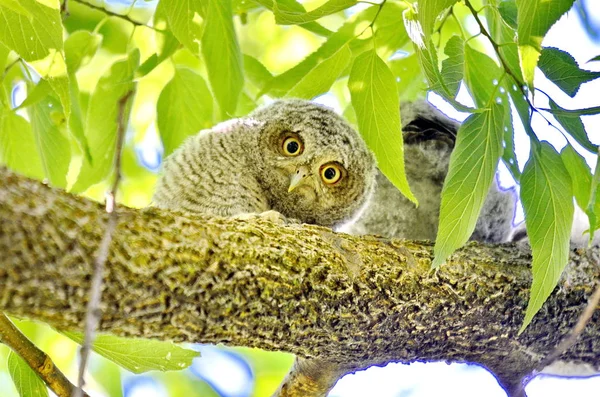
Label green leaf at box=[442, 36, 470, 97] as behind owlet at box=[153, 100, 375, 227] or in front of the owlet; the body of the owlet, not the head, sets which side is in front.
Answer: in front

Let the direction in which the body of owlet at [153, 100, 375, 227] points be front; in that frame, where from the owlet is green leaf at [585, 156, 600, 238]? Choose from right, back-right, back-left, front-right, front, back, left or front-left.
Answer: front-left

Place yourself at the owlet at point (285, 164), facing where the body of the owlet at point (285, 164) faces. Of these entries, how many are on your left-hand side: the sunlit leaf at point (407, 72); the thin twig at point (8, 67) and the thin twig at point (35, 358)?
1

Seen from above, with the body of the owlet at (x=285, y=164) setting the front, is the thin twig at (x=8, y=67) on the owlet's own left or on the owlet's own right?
on the owlet's own right

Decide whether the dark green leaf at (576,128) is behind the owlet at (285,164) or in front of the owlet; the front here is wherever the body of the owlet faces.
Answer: in front

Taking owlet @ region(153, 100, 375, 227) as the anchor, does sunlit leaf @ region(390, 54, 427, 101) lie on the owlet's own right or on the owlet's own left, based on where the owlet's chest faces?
on the owlet's own left

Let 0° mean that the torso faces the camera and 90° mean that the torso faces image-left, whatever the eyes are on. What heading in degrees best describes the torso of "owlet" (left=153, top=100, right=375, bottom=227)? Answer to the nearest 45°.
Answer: approximately 0°
